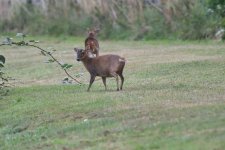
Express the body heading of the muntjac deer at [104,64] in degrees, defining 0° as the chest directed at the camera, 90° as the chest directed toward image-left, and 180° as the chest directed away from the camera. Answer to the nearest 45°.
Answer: approximately 90°
